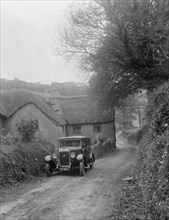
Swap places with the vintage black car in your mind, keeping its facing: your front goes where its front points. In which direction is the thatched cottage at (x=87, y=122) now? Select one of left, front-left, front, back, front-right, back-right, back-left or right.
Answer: back-right

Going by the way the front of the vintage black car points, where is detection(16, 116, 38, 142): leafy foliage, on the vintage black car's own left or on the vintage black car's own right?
on the vintage black car's own right

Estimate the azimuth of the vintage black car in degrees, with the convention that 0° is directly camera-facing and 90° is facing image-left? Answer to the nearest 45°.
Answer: approximately 45°

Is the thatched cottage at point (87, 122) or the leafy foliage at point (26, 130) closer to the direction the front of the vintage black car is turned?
the leafy foliage

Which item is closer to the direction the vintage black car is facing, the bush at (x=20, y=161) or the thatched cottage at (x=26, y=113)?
the bush

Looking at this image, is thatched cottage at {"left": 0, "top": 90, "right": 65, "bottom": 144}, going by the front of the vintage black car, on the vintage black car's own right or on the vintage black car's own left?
on the vintage black car's own right

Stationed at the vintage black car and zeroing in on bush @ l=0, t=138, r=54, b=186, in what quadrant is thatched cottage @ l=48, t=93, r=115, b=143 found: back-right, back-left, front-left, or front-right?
back-right
